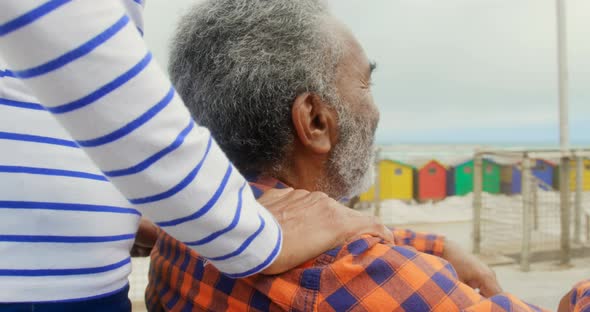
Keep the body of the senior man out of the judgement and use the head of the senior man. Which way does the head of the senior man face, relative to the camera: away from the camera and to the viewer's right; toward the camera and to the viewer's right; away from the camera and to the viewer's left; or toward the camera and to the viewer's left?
away from the camera and to the viewer's right

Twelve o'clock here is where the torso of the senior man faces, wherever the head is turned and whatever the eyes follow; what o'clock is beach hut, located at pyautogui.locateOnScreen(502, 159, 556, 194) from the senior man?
The beach hut is roughly at 11 o'clock from the senior man.

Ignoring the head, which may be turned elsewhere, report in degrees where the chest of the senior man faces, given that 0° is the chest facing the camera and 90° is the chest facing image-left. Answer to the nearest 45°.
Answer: approximately 225°

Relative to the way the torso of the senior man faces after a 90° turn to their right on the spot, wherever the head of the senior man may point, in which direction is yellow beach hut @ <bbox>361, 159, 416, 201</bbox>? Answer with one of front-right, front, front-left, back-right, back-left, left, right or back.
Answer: back-left
